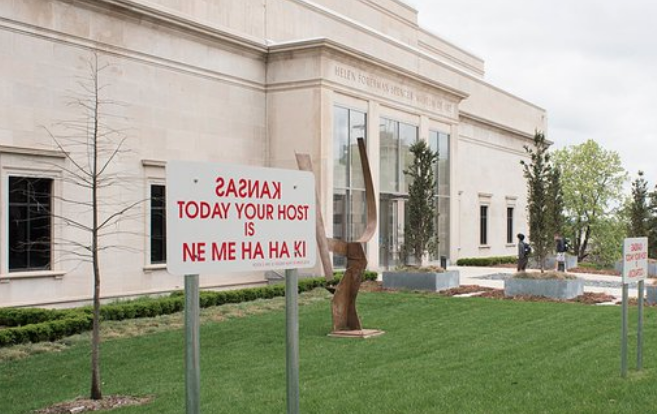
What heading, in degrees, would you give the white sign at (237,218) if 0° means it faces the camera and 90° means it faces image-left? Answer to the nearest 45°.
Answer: approximately 315°

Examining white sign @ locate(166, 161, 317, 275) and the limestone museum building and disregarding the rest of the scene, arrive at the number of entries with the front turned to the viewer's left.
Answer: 0

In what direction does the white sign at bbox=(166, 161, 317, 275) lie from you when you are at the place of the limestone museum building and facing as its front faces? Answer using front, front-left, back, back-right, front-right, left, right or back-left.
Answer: front-right

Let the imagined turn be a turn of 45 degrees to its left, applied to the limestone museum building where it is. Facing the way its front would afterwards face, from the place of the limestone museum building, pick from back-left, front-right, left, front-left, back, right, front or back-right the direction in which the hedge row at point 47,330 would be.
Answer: right

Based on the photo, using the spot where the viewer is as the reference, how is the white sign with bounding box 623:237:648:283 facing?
facing the viewer and to the right of the viewer

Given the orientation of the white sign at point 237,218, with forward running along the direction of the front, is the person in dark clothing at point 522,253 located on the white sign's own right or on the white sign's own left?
on the white sign's own left

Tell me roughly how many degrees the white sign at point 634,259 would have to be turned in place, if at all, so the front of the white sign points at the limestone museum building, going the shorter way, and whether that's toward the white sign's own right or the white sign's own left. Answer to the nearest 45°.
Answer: approximately 180°

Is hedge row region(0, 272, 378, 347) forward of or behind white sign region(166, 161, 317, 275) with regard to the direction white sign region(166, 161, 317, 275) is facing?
behind

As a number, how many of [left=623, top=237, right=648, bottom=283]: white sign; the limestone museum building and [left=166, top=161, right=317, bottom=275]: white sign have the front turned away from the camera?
0

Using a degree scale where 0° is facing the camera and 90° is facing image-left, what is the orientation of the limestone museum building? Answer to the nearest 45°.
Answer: approximately 315°
